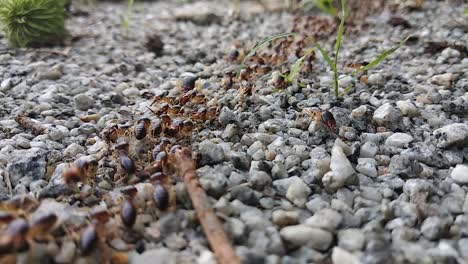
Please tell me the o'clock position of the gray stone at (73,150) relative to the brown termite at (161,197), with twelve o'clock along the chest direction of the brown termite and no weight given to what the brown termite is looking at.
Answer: The gray stone is roughly at 11 o'clock from the brown termite.

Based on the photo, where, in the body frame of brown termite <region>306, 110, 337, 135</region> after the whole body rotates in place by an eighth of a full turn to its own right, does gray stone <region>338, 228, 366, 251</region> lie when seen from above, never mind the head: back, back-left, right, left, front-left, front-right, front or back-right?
back

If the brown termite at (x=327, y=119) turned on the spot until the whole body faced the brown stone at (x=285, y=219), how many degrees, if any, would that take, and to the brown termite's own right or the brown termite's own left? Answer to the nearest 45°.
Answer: approximately 135° to the brown termite's own left

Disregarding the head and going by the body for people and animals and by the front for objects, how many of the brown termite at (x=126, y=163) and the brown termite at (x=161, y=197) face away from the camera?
2

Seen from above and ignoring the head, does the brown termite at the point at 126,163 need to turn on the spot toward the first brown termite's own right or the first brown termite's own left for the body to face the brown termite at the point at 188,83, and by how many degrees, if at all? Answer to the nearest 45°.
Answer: approximately 45° to the first brown termite's own right

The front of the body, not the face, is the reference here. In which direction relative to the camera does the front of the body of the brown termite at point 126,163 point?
away from the camera

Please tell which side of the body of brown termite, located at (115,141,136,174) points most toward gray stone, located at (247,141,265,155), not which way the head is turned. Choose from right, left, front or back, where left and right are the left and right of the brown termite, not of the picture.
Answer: right

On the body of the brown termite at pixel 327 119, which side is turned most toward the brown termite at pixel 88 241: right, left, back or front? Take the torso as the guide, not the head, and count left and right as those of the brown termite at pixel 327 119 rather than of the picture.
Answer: left

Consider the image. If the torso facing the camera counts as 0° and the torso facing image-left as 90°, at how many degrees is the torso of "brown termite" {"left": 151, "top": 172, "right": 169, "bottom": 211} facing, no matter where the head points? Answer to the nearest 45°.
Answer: approximately 180°
